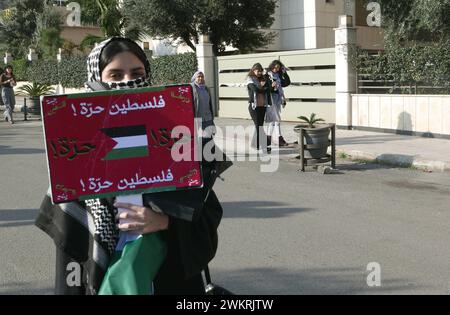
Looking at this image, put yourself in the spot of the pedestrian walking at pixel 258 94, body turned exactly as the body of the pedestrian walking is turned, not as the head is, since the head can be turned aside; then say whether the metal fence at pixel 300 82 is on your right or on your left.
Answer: on your left

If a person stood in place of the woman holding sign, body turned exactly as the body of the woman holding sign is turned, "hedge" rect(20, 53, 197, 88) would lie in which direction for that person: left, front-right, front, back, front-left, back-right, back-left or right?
back

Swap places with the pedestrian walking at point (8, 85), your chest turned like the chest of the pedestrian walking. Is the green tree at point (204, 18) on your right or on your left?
on your left

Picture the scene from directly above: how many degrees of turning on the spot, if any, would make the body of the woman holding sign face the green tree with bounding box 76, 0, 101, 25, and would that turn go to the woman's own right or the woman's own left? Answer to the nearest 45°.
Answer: approximately 180°

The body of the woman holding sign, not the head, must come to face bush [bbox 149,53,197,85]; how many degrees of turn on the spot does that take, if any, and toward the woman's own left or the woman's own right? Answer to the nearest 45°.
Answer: approximately 180°

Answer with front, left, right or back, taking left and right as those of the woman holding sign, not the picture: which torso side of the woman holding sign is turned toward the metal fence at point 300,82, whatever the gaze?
back

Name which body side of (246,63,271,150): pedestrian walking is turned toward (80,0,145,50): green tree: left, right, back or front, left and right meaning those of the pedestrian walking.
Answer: back

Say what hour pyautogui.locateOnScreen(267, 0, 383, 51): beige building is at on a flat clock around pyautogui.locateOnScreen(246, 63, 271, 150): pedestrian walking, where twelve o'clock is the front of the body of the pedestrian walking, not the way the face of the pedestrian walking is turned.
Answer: The beige building is roughly at 8 o'clock from the pedestrian walking.

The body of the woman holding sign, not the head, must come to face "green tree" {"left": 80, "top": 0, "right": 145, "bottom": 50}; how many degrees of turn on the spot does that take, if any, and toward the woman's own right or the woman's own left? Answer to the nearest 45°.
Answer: approximately 180°

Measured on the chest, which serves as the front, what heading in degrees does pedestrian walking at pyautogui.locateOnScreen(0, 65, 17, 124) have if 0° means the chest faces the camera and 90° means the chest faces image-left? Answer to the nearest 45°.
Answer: approximately 315°

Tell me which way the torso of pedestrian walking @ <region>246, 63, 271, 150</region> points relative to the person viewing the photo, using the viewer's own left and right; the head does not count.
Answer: facing the viewer and to the right of the viewer

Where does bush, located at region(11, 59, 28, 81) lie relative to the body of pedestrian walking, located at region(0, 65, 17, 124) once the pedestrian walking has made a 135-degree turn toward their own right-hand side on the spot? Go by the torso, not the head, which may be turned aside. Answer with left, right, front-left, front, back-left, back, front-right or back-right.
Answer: right

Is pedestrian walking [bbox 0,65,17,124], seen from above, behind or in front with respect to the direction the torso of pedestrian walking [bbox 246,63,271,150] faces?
behind
